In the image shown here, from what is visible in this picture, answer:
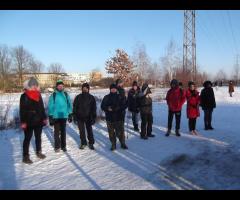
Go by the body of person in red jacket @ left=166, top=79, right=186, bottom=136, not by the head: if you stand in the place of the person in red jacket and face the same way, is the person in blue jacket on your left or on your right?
on your right

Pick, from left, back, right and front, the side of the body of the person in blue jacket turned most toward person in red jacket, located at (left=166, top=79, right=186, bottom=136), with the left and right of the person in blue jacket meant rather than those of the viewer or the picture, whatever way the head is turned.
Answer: left

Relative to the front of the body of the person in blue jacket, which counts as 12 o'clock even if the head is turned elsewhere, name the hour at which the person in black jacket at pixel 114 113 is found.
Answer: The person in black jacket is roughly at 9 o'clock from the person in blue jacket.

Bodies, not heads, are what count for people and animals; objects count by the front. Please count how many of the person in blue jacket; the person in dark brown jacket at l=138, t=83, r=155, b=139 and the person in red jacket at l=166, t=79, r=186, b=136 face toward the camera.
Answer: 2

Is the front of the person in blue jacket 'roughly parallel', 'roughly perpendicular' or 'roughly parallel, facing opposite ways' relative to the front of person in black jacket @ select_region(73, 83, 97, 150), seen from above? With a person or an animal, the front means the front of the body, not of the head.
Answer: roughly parallel

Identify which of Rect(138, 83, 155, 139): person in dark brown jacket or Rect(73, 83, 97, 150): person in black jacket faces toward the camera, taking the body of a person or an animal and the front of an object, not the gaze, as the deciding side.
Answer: Rect(73, 83, 97, 150): person in black jacket

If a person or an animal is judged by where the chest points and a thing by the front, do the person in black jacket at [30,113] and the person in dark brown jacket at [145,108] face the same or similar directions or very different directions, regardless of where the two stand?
same or similar directions

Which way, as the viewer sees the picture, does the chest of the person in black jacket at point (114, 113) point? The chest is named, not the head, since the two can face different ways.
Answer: toward the camera

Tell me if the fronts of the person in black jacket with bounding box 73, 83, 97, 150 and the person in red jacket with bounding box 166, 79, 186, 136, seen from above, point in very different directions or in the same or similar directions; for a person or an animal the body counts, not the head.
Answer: same or similar directions

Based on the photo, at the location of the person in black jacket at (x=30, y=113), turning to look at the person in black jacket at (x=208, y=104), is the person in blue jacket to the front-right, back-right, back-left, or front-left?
front-left

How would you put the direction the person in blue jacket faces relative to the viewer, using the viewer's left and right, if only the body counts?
facing the viewer

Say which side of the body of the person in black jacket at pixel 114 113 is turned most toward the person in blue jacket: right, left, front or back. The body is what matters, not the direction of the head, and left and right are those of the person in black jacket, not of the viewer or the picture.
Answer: right
